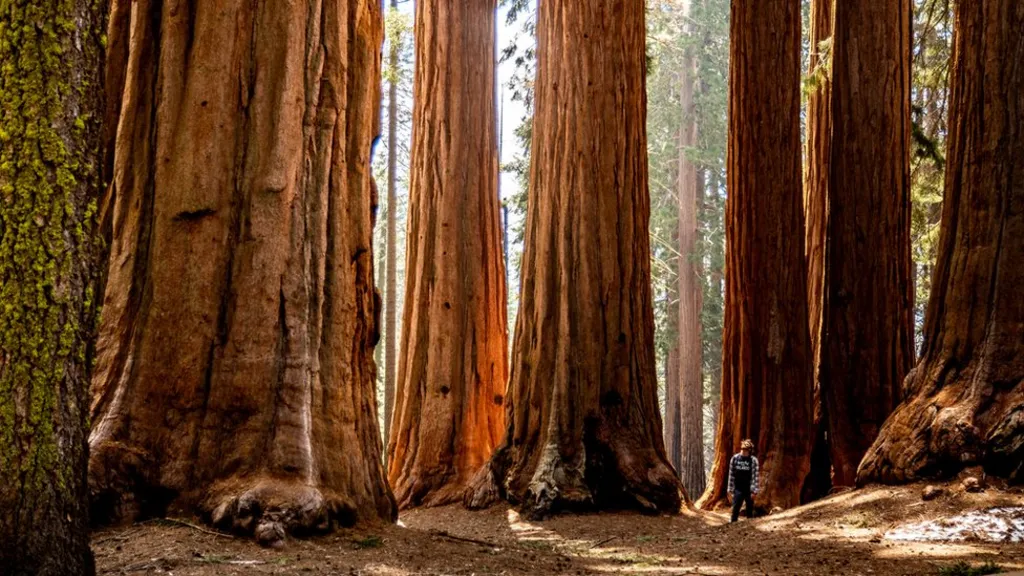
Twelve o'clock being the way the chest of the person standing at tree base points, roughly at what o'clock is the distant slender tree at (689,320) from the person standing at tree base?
The distant slender tree is roughly at 6 o'clock from the person standing at tree base.

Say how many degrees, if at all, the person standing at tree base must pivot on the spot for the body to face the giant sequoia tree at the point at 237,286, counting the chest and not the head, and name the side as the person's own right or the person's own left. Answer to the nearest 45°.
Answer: approximately 45° to the person's own right

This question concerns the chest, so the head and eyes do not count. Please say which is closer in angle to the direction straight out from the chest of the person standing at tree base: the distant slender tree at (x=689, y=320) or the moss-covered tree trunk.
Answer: the moss-covered tree trunk

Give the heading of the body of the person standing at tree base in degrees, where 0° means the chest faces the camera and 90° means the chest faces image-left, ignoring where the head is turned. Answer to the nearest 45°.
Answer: approximately 0°

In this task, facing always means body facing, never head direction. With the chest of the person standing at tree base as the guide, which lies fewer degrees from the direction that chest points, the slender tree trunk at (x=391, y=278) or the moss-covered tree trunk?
the moss-covered tree trunk
